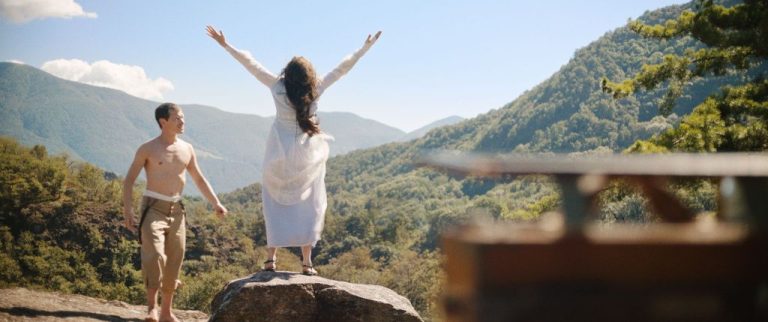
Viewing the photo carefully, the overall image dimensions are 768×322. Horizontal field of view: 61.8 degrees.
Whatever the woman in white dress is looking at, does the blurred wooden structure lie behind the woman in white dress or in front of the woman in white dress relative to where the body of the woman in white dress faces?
behind

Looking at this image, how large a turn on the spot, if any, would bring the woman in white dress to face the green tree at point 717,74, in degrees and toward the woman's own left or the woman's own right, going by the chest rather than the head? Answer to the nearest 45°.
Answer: approximately 45° to the woman's own right

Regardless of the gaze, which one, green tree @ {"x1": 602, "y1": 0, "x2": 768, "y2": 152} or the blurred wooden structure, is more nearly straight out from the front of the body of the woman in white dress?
the green tree

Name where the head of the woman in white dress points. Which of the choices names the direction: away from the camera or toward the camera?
away from the camera

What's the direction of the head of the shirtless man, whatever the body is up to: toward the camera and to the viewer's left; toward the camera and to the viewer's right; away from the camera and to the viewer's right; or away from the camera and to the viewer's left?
toward the camera and to the viewer's right

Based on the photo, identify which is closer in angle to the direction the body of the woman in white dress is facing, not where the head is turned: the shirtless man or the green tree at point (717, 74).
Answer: the green tree

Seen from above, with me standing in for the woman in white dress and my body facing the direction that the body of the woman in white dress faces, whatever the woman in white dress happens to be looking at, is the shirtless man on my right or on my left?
on my left

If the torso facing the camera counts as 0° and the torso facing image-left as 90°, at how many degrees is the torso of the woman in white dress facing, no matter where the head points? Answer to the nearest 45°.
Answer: approximately 180°

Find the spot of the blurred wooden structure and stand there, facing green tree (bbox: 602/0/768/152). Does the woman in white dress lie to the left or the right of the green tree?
left
